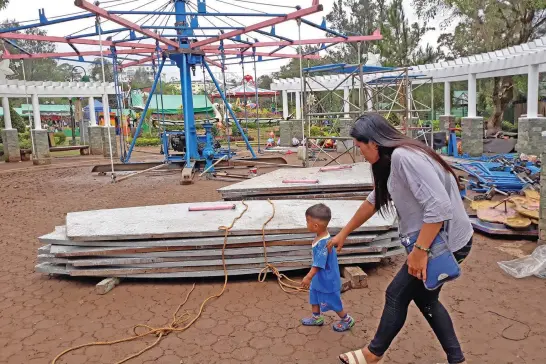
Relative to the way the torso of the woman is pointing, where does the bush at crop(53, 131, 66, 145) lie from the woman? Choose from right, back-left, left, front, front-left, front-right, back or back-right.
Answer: front-right

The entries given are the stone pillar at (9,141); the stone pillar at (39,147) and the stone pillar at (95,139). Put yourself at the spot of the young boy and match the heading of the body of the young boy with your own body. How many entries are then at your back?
0

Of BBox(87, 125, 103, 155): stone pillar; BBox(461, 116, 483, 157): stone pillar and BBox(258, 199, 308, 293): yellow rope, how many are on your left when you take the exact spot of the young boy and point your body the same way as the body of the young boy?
0

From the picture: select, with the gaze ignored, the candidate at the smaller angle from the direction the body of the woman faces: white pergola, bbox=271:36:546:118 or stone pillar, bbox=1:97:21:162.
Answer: the stone pillar

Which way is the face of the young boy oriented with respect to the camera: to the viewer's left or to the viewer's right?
to the viewer's left

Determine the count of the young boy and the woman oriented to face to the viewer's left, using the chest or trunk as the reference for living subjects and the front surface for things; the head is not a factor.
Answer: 2

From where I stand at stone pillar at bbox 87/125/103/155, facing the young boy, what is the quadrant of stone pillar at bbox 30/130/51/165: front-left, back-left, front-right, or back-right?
front-right

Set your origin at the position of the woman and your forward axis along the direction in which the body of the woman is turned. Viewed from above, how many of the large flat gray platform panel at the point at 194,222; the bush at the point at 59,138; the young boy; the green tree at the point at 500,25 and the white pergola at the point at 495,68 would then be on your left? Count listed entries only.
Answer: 0

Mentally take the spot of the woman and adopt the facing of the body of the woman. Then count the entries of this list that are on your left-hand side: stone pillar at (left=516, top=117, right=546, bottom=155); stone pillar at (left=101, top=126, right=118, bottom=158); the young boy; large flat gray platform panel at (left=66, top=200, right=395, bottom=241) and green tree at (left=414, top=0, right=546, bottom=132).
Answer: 0

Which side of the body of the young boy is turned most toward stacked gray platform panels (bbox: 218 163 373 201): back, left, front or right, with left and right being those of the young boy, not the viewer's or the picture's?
right

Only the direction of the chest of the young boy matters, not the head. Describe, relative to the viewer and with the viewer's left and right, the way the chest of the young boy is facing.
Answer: facing to the left of the viewer

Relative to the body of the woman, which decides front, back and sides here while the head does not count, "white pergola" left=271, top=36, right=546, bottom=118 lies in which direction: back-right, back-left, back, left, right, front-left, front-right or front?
right

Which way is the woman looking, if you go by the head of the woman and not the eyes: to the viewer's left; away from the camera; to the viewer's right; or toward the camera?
to the viewer's left

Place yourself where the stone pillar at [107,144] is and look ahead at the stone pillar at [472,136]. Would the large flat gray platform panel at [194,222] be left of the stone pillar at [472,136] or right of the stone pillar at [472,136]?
right

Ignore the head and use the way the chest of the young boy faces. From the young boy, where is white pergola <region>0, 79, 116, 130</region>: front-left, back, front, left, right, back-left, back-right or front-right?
front-right

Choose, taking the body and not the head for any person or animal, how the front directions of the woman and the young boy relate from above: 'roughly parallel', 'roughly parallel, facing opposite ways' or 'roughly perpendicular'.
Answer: roughly parallel

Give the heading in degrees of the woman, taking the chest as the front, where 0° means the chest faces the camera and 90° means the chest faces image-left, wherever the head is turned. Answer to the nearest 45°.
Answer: approximately 90°
